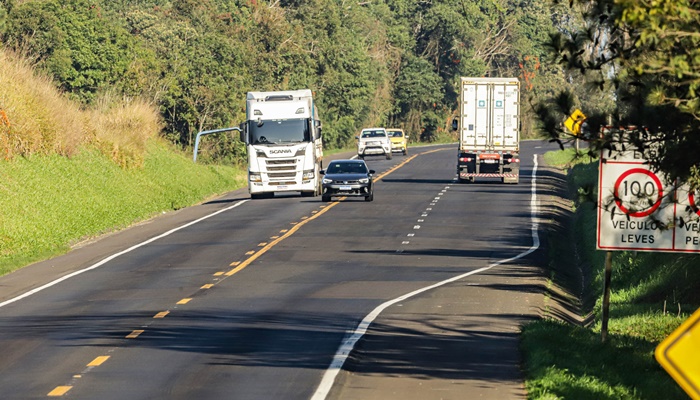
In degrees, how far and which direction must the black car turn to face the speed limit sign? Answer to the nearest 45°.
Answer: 0° — it already faces it

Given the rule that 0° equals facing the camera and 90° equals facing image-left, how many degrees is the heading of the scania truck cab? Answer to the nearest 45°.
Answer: approximately 0°

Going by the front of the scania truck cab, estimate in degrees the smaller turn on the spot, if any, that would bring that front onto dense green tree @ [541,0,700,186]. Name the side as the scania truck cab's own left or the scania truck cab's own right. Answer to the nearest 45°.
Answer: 0° — it already faces it

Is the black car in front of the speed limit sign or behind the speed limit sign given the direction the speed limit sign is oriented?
behind

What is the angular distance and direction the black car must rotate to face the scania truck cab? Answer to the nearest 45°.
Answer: approximately 90° to its right
